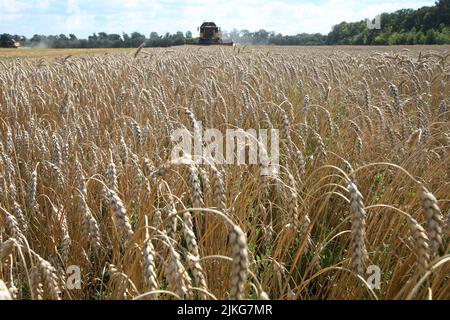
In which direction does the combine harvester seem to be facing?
toward the camera

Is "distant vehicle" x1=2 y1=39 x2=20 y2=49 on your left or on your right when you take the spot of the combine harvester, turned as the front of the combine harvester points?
on your right
